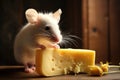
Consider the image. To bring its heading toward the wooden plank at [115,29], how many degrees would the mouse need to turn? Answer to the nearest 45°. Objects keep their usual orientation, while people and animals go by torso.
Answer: approximately 90° to its left

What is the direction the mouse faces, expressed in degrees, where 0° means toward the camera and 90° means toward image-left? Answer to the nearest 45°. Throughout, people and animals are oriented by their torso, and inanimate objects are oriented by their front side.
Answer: approximately 315°

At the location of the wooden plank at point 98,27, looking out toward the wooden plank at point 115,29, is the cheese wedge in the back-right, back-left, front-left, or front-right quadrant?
back-right

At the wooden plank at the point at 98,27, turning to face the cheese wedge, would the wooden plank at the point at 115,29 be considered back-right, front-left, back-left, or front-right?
back-left

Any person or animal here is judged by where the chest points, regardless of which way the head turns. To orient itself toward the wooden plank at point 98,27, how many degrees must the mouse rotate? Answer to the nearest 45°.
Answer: approximately 90° to its left
